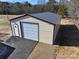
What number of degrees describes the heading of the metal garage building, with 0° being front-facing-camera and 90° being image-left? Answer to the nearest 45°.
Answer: approximately 45°

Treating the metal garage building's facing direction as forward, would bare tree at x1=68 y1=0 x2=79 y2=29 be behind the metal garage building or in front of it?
behind
